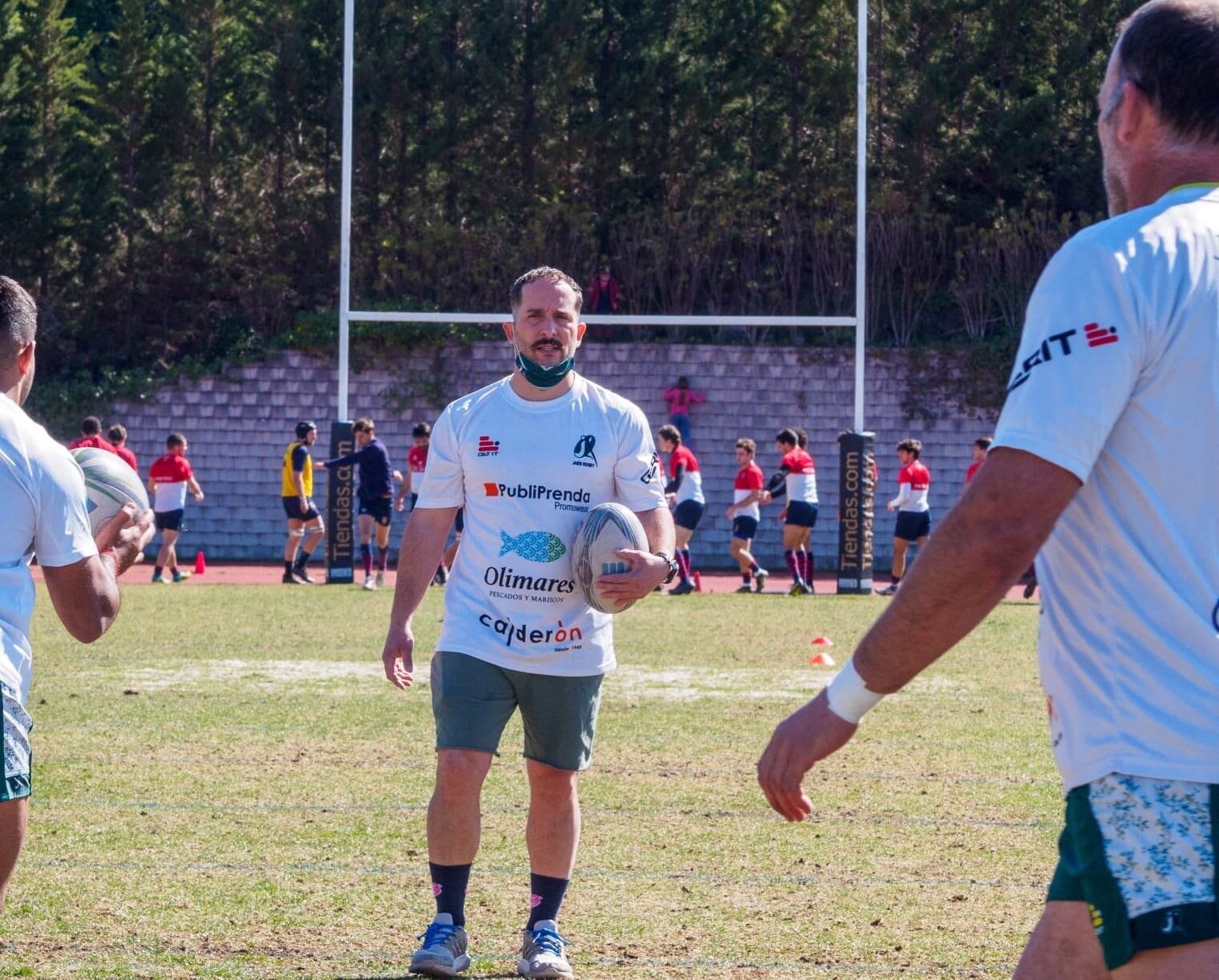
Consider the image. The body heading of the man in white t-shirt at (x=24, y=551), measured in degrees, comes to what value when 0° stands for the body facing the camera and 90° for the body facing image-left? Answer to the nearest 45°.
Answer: approximately 225°

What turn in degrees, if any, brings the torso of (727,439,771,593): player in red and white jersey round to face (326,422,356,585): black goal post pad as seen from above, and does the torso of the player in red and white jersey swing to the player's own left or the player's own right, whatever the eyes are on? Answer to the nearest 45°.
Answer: approximately 45° to the player's own right

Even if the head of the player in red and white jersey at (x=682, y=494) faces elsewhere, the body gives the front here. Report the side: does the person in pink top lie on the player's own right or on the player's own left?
on the player's own right

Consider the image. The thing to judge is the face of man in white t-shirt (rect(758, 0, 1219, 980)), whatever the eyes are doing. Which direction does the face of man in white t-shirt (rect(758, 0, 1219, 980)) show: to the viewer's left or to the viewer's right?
to the viewer's left

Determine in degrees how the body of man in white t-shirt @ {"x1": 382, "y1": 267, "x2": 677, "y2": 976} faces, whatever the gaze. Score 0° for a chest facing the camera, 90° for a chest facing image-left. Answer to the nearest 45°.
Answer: approximately 0°

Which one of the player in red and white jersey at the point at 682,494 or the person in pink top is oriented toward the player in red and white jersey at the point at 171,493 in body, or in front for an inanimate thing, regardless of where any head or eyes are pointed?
the player in red and white jersey at the point at 682,494

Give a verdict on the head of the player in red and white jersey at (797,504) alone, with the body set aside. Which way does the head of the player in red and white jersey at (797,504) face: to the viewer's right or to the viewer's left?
to the viewer's left

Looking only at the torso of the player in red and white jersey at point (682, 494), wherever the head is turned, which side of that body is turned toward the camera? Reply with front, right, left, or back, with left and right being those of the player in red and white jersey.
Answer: left

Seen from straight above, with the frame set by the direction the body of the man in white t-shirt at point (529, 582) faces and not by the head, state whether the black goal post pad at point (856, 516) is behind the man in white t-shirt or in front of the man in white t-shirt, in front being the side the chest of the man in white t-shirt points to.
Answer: behind

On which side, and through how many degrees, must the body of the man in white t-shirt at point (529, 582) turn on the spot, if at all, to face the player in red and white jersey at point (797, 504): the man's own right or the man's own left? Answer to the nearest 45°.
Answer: approximately 180°

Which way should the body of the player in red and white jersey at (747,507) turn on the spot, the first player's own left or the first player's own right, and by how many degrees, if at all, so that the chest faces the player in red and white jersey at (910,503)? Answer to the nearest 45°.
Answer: approximately 135° to the first player's own left
